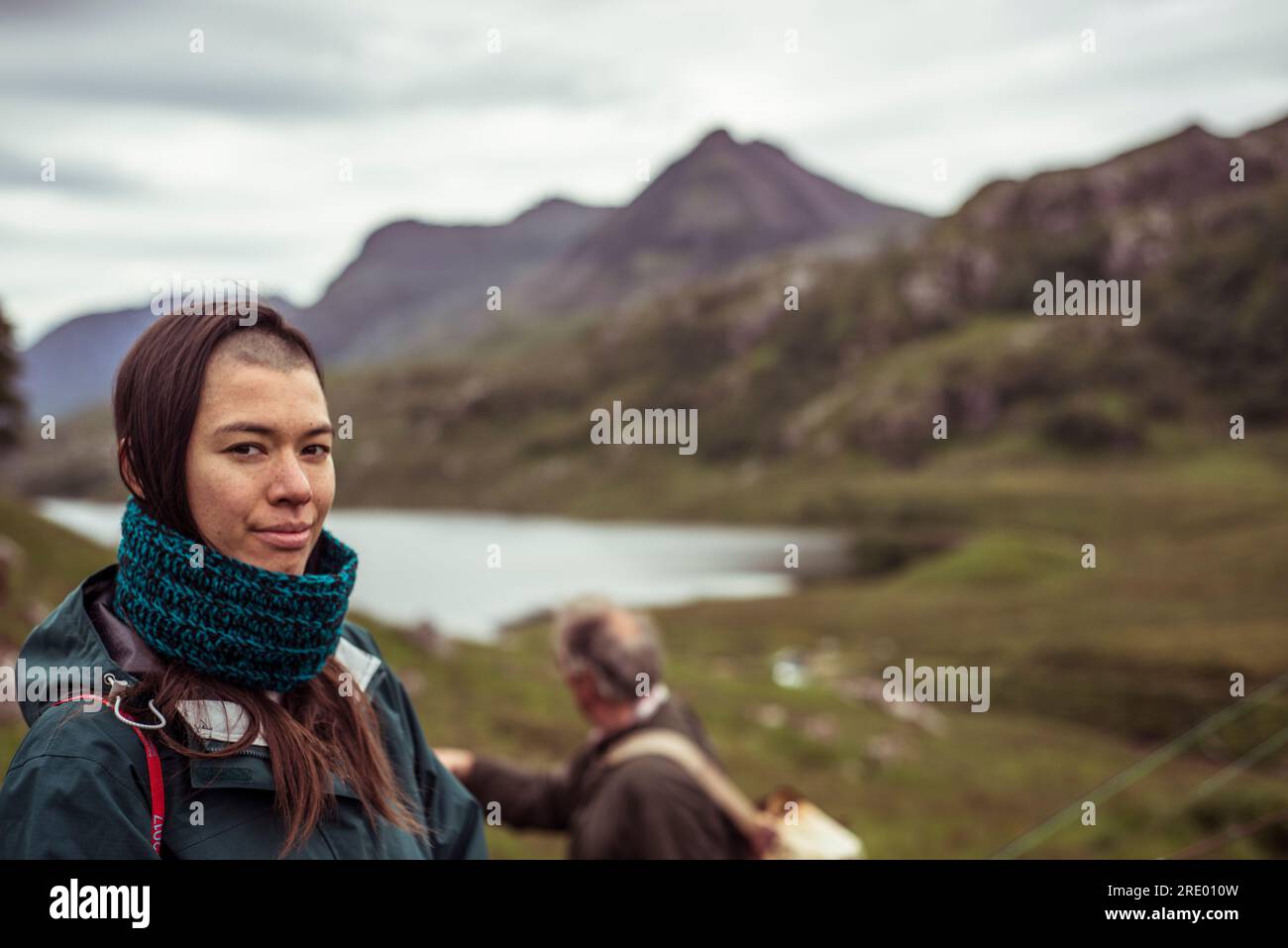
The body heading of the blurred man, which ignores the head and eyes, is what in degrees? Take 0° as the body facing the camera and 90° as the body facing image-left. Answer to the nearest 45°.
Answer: approximately 135°

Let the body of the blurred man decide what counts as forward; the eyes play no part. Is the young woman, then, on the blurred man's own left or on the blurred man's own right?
on the blurred man's own left

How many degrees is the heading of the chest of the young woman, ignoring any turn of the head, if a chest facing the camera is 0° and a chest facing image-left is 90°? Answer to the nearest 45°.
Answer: approximately 315°

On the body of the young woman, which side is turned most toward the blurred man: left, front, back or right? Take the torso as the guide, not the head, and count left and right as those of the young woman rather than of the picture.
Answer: left

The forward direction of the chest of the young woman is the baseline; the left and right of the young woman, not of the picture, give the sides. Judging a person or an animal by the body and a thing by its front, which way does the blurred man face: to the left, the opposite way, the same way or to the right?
the opposite way
